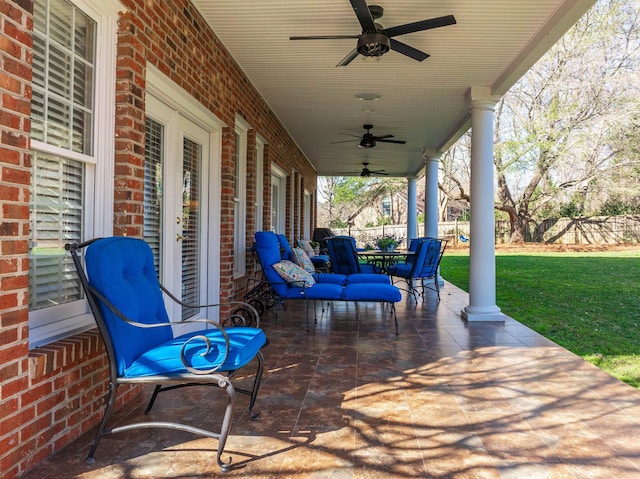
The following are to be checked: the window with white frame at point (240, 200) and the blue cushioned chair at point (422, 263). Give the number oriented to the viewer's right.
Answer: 1

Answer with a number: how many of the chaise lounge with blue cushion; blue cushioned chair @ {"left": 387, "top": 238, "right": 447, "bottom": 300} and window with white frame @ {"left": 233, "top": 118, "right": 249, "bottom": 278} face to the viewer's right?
2

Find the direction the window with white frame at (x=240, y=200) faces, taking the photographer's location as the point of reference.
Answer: facing to the right of the viewer

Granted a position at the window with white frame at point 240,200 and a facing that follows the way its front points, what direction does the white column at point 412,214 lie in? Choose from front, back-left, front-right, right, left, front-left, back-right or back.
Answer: front-left

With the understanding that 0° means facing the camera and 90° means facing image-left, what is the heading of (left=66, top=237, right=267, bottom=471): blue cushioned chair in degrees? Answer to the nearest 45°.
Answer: approximately 315°

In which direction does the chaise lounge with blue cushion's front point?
to the viewer's right

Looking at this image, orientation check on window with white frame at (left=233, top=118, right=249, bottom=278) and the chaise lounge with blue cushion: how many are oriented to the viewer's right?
2

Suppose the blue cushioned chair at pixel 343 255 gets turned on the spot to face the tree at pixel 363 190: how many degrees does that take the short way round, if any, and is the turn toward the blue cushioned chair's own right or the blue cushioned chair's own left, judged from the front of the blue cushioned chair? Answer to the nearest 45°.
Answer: approximately 45° to the blue cushioned chair's own left

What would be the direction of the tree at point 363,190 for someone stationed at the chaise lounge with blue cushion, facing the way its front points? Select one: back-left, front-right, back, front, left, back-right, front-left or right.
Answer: left

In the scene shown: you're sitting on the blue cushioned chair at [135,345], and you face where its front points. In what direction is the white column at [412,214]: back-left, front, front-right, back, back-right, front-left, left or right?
left
